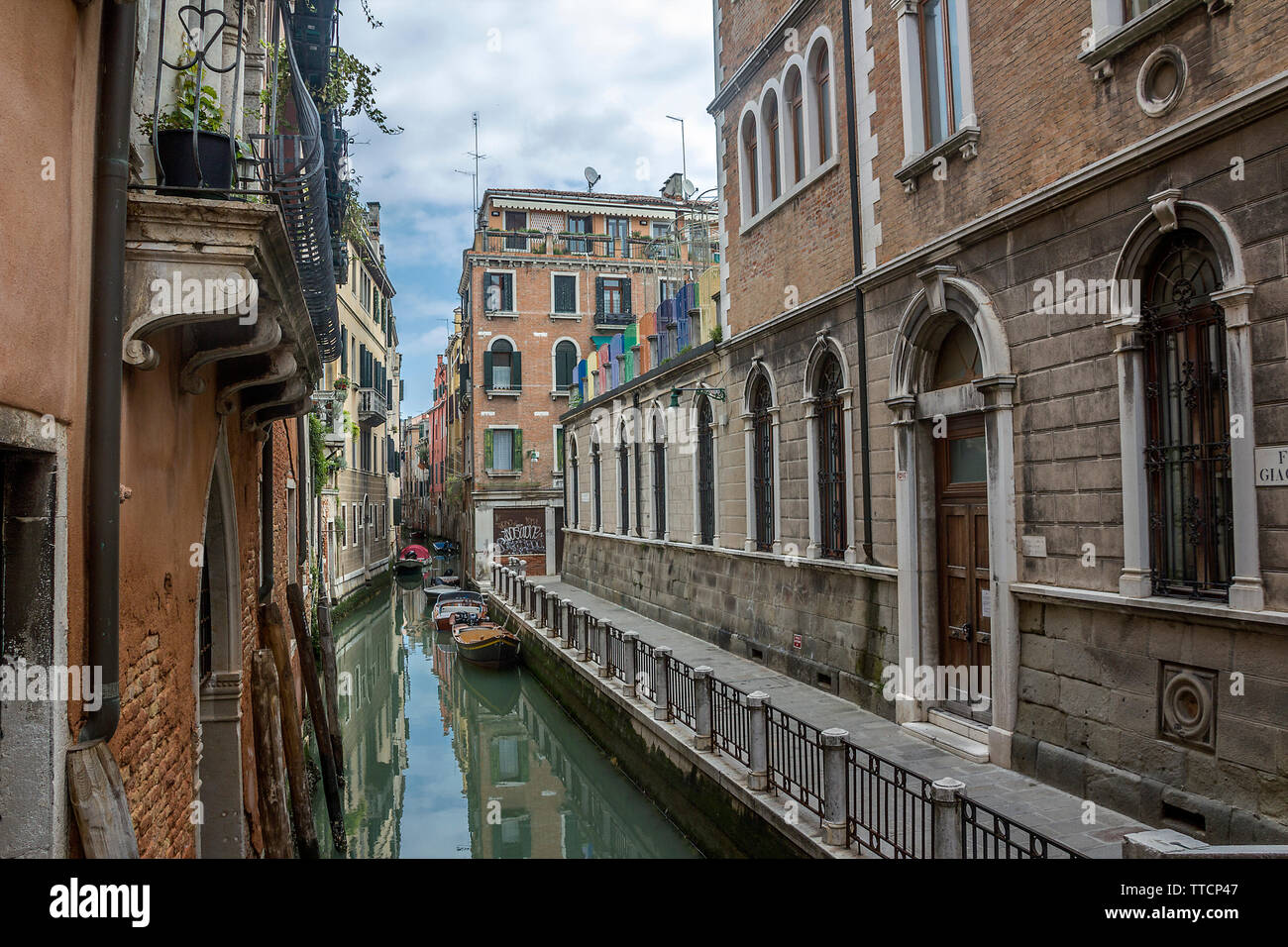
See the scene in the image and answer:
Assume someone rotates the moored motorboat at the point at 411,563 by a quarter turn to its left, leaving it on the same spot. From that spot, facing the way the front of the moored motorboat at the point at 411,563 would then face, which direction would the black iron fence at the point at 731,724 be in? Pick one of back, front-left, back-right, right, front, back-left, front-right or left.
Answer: right

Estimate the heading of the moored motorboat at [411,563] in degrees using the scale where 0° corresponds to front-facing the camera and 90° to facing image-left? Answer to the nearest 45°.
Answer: approximately 0°

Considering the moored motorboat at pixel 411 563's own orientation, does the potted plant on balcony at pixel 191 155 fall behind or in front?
in front

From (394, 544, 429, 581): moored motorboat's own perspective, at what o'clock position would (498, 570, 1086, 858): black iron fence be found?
The black iron fence is roughly at 12 o'clock from the moored motorboat.

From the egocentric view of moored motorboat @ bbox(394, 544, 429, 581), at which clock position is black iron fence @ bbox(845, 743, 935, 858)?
The black iron fence is roughly at 12 o'clock from the moored motorboat.

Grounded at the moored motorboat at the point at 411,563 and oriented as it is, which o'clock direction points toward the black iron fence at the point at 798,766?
The black iron fence is roughly at 12 o'clock from the moored motorboat.

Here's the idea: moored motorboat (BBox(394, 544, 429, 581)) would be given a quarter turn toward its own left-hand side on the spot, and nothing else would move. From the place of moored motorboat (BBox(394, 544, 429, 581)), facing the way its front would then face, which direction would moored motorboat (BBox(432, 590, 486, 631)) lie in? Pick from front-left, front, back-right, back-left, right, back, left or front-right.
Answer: right

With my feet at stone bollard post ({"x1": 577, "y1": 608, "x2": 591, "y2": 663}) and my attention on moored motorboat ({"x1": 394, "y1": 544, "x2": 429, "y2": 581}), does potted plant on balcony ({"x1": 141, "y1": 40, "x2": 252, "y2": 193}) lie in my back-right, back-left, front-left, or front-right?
back-left

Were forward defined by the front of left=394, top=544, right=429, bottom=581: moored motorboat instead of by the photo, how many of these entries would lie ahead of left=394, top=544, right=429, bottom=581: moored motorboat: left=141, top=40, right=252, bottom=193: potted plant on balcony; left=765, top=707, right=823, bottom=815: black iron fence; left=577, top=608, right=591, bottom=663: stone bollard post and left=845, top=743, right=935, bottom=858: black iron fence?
4

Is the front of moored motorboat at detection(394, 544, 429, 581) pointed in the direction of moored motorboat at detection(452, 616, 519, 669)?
yes

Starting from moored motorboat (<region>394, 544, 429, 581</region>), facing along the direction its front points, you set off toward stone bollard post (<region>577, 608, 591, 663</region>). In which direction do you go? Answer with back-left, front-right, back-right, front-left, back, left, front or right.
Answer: front
